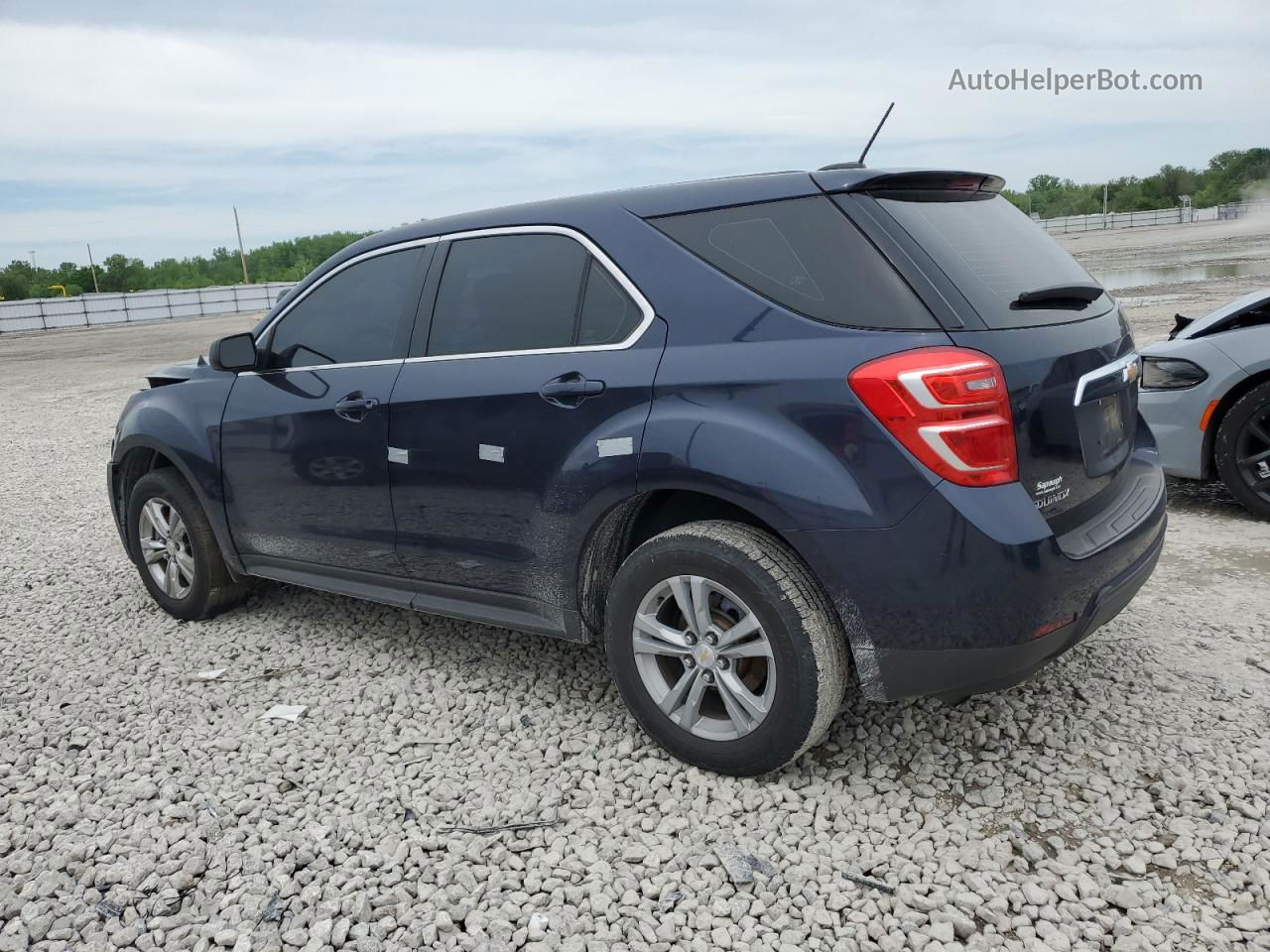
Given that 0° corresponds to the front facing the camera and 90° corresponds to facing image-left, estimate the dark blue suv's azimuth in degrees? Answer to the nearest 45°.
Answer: approximately 135°

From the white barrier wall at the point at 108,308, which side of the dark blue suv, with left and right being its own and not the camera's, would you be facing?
front
